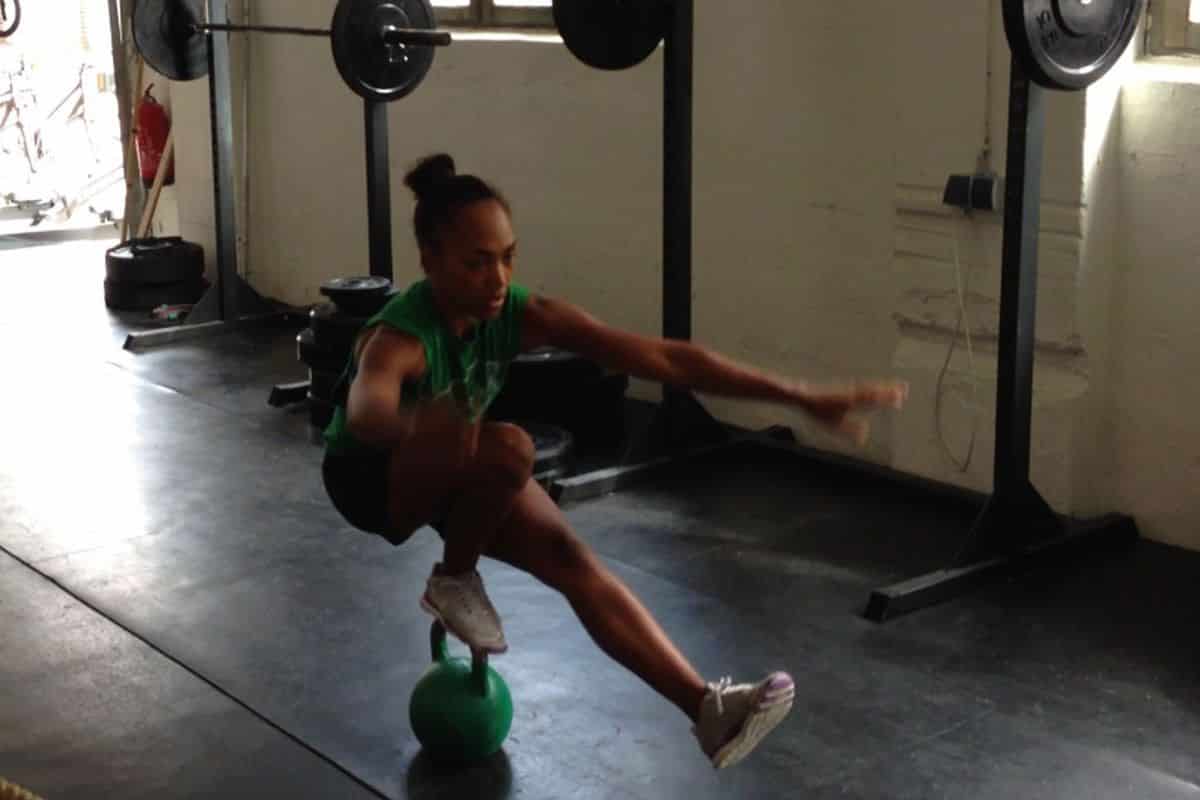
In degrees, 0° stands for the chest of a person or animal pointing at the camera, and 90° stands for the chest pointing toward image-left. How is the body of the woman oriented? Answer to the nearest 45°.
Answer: approximately 315°

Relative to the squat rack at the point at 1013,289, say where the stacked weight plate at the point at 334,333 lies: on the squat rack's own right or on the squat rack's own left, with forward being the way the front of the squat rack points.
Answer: on the squat rack's own right

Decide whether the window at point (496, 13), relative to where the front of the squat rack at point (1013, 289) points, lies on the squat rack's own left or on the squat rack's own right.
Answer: on the squat rack's own right

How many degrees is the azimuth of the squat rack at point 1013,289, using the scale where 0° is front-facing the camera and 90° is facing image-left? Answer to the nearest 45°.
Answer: approximately 45°

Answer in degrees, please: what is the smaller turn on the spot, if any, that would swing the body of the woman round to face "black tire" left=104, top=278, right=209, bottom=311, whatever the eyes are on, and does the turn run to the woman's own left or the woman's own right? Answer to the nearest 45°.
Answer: approximately 135° to the woman's own left
